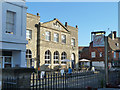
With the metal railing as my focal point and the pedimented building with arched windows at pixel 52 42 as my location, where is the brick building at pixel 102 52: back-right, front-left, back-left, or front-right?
back-left

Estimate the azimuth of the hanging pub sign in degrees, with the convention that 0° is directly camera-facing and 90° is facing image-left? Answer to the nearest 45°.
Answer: approximately 0°

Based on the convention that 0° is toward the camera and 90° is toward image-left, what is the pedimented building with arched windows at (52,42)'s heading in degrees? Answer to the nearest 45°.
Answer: approximately 315°

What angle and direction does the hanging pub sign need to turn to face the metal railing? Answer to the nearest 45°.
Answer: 0° — it already faces it

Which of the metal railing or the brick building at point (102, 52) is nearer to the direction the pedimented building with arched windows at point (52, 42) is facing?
the metal railing

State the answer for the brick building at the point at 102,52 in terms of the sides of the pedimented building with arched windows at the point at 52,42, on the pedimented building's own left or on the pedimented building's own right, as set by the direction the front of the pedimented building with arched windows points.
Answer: on the pedimented building's own left
